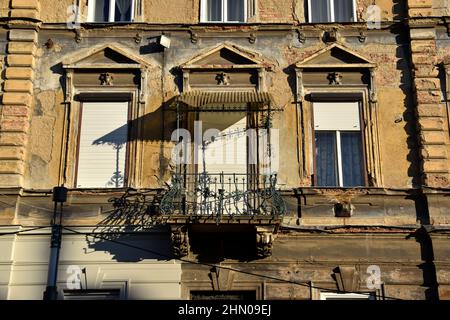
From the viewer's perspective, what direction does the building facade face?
toward the camera
